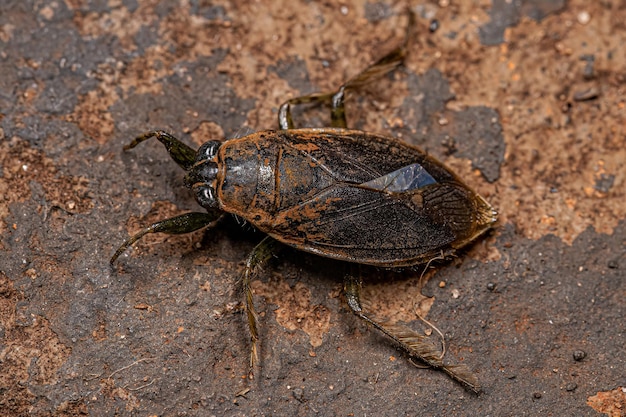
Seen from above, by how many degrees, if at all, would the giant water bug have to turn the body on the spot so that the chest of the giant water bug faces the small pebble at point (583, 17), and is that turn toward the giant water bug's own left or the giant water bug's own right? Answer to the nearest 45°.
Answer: approximately 135° to the giant water bug's own right

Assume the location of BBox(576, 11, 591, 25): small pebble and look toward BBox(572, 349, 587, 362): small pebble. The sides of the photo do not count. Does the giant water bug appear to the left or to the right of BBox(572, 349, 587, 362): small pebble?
right

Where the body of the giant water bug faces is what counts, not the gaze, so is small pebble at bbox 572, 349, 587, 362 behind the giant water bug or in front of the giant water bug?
behind

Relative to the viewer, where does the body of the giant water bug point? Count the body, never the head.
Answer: to the viewer's left
